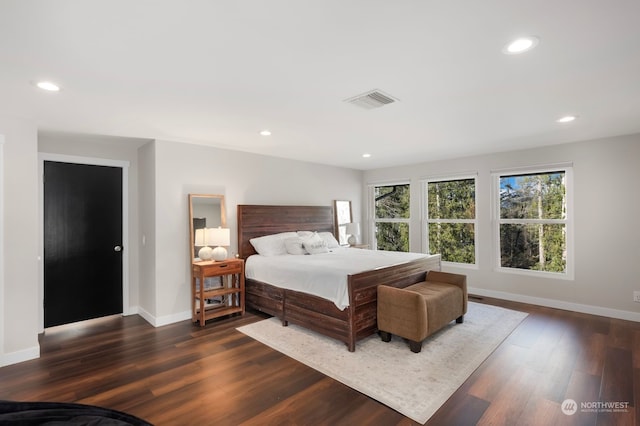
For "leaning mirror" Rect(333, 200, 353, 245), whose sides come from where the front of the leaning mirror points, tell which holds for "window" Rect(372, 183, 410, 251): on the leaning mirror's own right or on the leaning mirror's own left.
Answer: on the leaning mirror's own left

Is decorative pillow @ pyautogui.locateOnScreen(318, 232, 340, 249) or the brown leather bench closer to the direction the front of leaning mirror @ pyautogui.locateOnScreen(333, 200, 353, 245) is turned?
the brown leather bench

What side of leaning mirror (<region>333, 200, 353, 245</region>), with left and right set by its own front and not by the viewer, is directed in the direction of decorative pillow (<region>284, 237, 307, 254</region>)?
right

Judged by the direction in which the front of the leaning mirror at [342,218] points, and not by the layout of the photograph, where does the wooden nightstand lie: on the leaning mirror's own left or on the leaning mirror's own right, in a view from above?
on the leaning mirror's own right

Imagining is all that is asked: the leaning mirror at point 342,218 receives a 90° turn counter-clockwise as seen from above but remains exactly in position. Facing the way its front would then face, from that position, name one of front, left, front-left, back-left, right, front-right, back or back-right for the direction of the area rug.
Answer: back-right

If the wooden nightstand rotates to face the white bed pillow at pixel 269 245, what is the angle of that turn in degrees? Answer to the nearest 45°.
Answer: approximately 45° to its left

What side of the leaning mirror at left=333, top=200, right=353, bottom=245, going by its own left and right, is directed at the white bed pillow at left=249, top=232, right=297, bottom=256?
right

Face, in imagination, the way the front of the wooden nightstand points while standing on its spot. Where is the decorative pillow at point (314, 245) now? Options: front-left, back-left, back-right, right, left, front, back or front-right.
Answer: front-left

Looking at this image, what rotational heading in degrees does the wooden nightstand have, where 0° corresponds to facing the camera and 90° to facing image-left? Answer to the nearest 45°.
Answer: approximately 315°

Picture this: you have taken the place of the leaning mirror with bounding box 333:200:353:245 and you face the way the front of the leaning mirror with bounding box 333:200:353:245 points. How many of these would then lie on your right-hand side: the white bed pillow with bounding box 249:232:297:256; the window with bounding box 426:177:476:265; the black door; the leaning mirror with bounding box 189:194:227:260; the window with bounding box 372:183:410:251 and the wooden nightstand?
4

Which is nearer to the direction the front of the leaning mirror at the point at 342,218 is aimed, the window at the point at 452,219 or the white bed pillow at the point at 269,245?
the window
